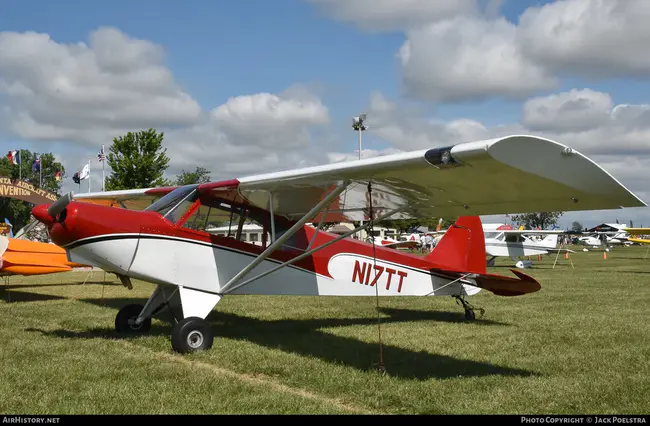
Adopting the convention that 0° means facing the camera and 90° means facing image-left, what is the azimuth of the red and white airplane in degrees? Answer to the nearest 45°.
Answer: approximately 45°

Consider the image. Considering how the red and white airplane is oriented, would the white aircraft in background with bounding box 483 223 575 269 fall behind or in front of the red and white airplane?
behind

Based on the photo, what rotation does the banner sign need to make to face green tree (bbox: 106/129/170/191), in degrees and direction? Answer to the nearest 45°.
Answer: approximately 135° to its left

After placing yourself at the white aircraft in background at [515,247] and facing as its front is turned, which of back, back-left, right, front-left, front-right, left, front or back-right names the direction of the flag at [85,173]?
front-right

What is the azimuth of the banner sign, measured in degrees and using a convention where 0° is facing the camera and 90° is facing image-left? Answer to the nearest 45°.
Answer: approximately 0°

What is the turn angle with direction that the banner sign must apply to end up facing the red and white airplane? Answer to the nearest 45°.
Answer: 0° — it already faces it

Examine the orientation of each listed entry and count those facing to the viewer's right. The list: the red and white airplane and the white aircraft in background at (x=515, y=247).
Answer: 0

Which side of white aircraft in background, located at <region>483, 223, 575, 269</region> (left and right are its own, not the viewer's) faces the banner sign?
front

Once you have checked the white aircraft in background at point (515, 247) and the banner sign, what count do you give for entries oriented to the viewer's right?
0

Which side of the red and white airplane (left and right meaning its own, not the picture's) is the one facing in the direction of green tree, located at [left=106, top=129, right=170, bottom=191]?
right

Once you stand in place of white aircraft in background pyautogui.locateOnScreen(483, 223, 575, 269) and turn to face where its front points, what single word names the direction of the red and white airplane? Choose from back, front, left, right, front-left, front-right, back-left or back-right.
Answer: front-left

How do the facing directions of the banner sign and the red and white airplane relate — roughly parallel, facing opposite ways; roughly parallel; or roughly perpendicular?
roughly perpendicular

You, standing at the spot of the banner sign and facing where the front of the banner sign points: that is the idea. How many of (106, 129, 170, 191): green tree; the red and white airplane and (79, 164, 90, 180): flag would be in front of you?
1
